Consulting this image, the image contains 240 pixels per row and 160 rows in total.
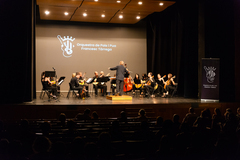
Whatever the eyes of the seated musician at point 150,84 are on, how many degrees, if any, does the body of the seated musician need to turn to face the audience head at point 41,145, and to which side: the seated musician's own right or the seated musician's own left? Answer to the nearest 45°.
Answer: approximately 45° to the seated musician's own left

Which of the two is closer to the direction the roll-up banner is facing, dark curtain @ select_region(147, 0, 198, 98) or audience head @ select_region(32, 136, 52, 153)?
the audience head

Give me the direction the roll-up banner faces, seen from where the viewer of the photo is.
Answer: facing the viewer

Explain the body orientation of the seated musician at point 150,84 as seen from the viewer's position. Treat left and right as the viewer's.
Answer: facing the viewer and to the left of the viewer

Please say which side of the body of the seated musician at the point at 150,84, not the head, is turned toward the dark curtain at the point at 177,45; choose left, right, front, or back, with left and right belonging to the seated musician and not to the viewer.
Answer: back

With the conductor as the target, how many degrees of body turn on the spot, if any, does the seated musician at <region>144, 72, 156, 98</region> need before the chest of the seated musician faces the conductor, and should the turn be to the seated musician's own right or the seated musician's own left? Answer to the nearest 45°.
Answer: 0° — they already face them

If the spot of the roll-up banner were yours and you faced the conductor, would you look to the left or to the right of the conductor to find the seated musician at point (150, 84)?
right

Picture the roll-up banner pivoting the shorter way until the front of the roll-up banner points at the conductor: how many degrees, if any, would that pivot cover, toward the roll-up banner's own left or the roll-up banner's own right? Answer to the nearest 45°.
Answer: approximately 90° to the roll-up banner's own right

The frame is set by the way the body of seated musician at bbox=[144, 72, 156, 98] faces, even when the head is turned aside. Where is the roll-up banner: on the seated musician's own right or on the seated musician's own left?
on the seated musician's own left

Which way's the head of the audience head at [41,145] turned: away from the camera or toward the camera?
away from the camera

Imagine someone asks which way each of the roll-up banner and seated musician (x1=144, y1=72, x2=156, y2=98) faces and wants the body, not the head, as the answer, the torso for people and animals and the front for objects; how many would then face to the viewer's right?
0

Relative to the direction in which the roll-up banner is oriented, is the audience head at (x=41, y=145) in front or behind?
in front

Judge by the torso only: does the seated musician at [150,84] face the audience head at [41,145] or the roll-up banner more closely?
the audience head
